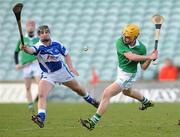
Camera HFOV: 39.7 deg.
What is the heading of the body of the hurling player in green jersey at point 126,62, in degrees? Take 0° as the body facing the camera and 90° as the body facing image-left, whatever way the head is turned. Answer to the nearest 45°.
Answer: approximately 45°

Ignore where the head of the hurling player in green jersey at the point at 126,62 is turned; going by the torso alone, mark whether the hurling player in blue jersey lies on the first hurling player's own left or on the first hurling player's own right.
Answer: on the first hurling player's own right
